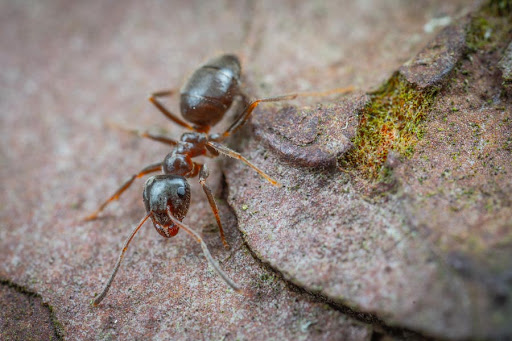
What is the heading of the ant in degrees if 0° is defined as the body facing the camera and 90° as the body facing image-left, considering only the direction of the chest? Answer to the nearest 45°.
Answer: approximately 0°
